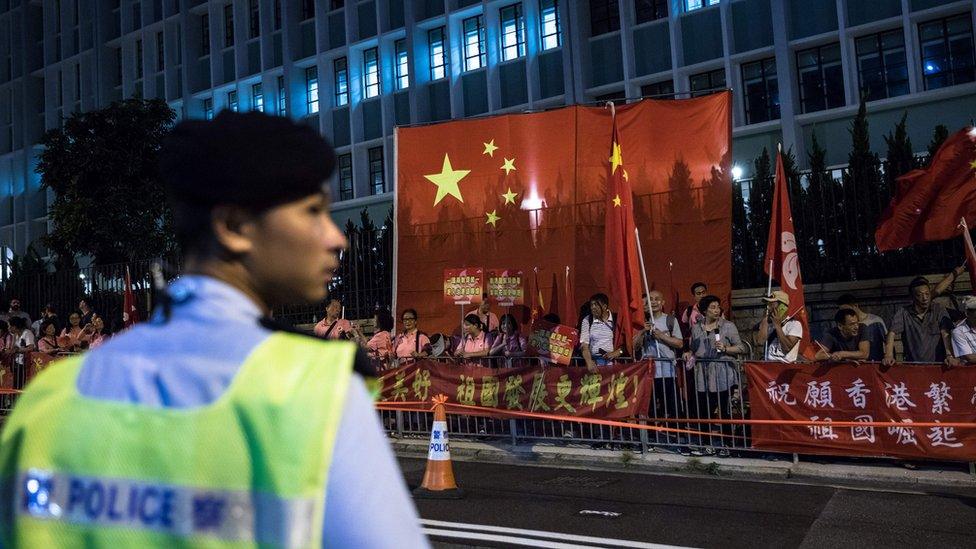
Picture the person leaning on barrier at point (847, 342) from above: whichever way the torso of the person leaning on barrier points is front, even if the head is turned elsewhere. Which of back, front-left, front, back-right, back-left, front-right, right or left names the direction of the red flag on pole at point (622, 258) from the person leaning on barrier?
right

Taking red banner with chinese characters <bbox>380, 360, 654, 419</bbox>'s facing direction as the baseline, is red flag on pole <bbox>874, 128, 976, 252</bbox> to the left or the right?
on its left

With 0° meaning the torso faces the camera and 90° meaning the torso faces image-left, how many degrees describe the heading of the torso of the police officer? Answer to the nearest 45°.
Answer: approximately 225°

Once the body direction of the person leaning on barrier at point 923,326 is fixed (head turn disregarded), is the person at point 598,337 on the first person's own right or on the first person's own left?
on the first person's own right

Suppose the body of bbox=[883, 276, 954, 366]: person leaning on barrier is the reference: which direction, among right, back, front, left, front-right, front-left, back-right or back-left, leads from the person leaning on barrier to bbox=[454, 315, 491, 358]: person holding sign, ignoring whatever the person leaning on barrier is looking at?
right

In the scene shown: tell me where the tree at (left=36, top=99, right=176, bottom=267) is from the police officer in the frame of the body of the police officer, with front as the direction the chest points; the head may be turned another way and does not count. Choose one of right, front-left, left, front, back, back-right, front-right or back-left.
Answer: front-left

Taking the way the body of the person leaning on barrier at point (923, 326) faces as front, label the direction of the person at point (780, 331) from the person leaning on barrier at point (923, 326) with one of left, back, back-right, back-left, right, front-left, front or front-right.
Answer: right

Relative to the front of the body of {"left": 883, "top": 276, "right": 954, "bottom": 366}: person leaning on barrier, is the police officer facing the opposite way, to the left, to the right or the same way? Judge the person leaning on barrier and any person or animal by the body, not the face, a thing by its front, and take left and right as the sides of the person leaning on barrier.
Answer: the opposite way

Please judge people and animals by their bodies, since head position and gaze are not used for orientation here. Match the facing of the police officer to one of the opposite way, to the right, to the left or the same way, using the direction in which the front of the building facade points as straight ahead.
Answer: the opposite way

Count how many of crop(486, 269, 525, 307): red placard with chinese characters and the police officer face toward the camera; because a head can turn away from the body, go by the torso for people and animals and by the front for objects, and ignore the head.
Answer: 1
